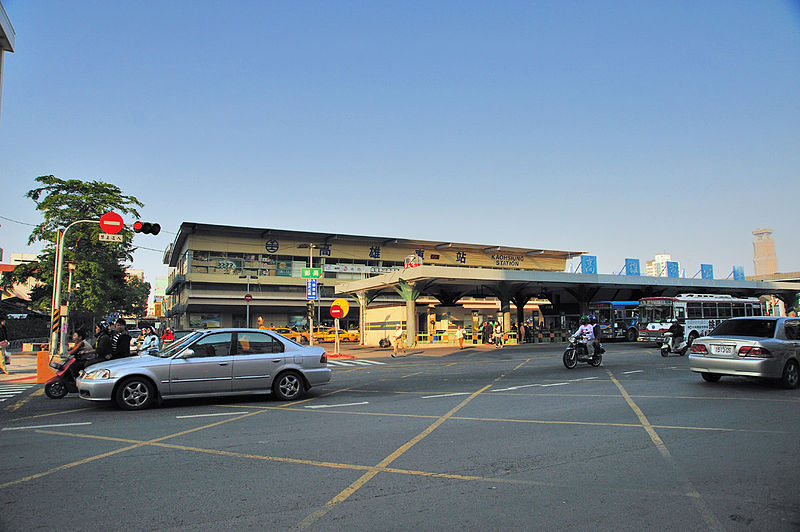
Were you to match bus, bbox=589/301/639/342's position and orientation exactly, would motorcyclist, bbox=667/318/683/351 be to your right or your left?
on your left

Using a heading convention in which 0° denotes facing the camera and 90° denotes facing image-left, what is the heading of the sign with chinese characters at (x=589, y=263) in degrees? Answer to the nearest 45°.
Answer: approximately 0°

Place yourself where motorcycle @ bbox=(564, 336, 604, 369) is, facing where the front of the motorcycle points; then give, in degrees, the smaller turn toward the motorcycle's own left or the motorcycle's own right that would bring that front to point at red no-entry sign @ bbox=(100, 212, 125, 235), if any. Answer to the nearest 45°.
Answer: approximately 45° to the motorcycle's own right

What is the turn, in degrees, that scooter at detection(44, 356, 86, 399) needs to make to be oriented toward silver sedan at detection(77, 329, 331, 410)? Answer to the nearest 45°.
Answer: approximately 135° to its left

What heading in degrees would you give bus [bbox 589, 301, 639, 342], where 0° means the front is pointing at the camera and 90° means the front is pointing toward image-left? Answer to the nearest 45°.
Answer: approximately 45°

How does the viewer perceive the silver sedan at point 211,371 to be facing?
facing to the left of the viewer

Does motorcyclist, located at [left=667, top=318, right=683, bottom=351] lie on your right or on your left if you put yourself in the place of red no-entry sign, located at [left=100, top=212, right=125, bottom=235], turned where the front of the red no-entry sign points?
on your left

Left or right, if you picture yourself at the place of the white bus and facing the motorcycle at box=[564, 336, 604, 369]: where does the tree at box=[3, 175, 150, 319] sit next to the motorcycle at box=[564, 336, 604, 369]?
right

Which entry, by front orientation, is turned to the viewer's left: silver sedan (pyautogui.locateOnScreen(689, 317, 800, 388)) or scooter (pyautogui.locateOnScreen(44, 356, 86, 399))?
the scooter

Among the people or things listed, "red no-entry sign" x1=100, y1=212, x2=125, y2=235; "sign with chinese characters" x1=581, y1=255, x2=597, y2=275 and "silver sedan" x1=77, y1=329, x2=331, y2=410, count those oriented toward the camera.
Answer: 2
